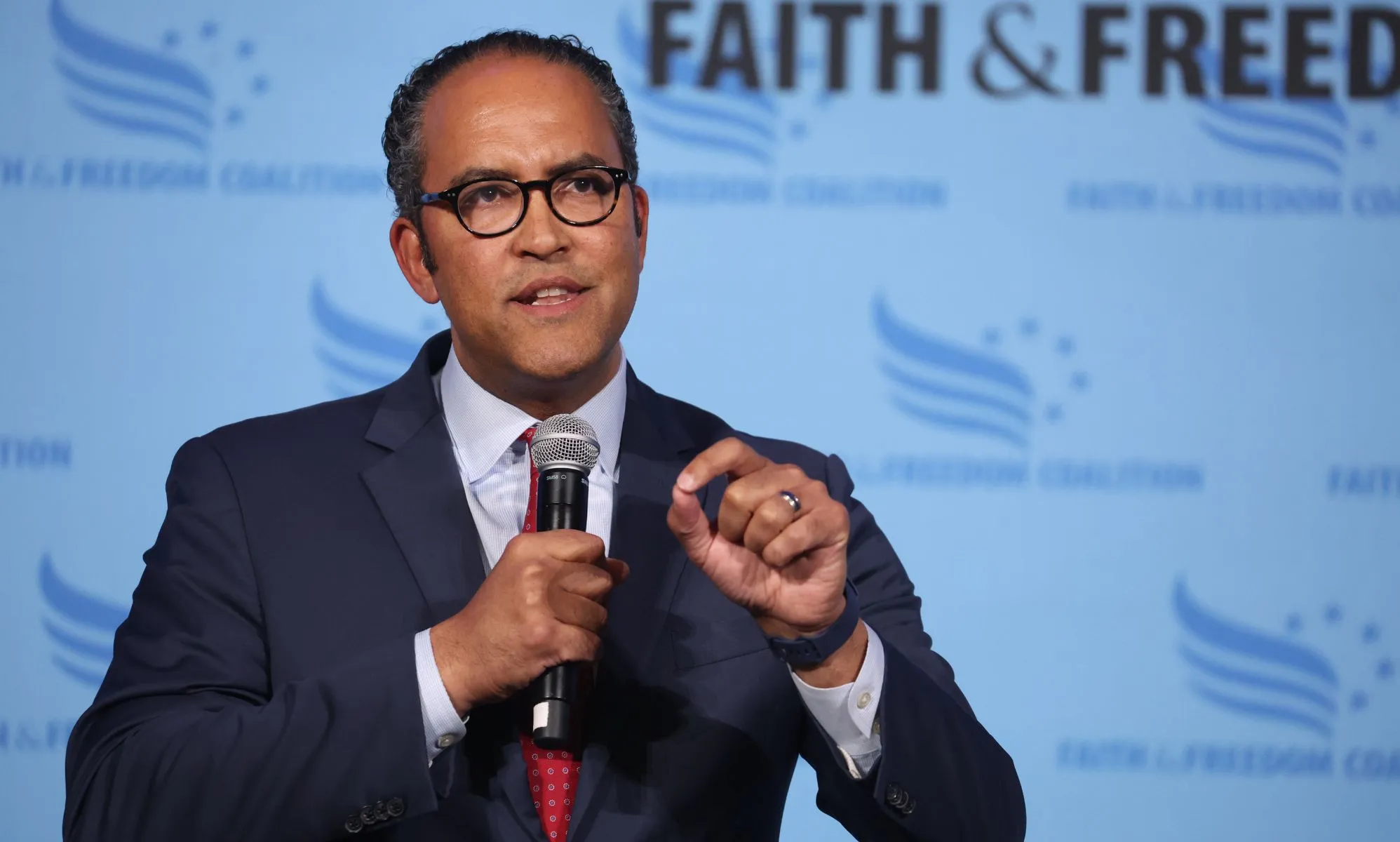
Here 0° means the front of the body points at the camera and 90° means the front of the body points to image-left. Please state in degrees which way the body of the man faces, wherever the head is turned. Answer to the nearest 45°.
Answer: approximately 0°

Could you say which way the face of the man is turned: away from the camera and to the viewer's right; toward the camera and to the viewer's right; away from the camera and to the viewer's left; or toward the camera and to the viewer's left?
toward the camera and to the viewer's right
